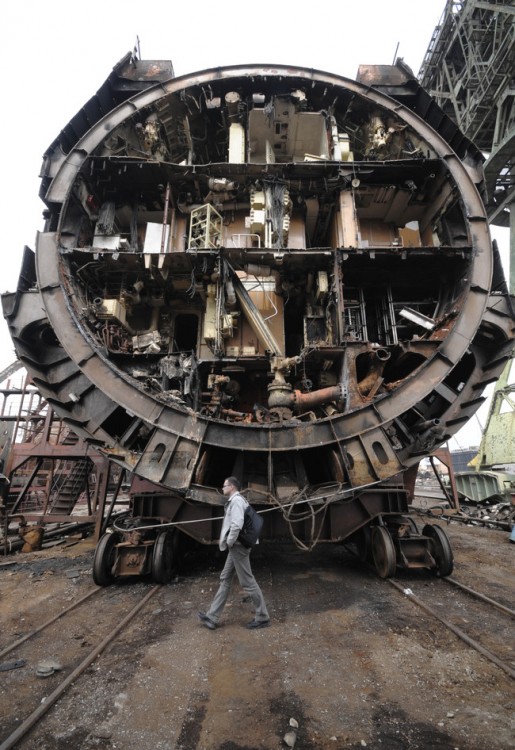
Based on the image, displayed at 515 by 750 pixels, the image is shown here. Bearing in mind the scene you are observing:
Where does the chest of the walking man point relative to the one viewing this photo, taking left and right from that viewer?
facing to the left of the viewer

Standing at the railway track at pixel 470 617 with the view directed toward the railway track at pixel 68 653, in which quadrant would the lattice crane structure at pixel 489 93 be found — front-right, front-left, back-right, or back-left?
back-right

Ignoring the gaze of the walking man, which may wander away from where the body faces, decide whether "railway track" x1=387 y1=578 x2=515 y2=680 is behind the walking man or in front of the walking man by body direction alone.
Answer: behind
